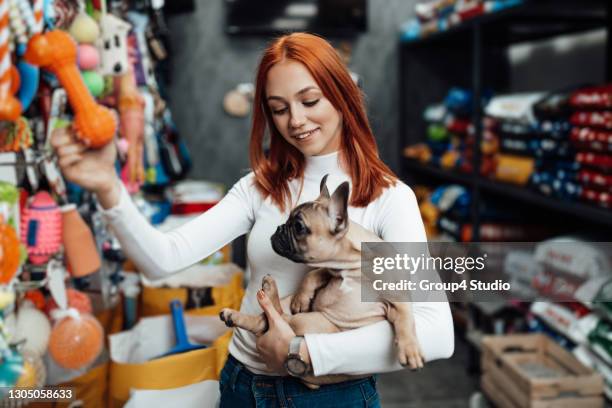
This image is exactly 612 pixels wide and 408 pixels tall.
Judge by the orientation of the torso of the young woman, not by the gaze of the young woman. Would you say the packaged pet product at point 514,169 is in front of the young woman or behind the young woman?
behind

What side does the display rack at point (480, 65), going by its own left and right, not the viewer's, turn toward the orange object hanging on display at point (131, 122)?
front

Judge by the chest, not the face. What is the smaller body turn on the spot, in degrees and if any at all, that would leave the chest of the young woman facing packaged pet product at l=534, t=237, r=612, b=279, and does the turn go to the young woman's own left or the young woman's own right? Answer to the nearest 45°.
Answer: approximately 135° to the young woman's own left

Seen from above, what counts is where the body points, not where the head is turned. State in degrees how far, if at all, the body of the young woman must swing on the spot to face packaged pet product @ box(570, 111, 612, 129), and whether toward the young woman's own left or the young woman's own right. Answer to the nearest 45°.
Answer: approximately 135° to the young woman's own left

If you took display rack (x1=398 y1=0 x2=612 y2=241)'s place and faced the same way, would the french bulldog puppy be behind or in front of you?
in front

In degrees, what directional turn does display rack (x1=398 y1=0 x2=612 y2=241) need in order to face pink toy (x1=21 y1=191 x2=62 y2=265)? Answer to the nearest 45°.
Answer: approximately 45° to its left

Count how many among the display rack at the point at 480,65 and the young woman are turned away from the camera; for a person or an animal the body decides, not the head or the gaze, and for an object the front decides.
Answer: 0

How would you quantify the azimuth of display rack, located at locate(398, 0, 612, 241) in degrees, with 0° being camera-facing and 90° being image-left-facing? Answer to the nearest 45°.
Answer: approximately 45°

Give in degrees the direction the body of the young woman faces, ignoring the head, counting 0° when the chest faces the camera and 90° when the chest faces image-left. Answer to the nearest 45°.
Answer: approximately 0°
